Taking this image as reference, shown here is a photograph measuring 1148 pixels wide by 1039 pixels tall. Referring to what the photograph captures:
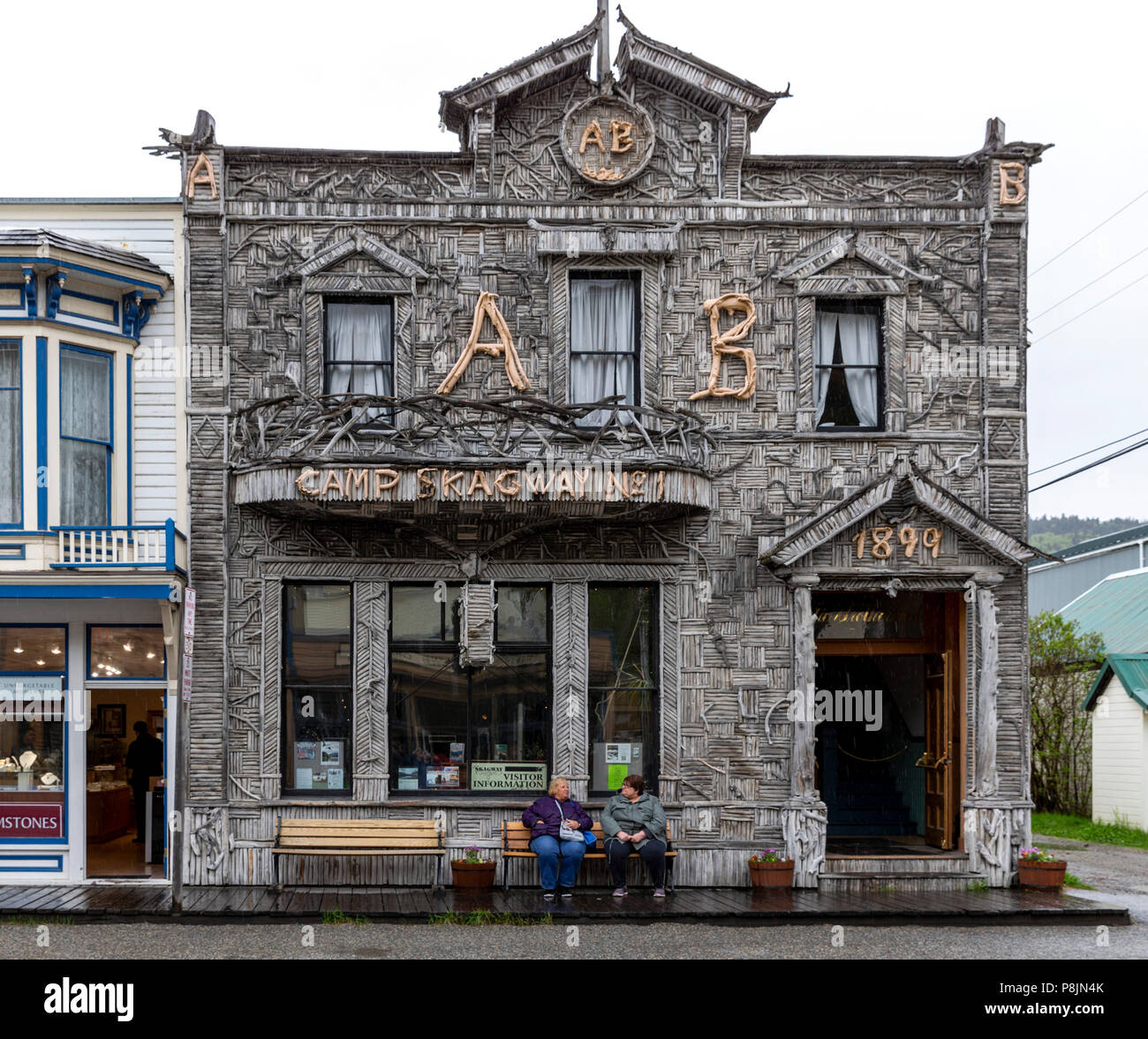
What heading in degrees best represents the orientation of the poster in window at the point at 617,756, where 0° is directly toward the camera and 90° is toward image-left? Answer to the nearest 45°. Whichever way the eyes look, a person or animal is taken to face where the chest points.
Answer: approximately 0°

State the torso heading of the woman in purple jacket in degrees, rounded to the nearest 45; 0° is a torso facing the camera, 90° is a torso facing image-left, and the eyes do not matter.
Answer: approximately 0°

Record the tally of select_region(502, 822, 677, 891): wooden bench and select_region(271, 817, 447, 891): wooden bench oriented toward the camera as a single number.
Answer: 2

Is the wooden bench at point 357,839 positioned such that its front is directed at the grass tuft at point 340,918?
yes

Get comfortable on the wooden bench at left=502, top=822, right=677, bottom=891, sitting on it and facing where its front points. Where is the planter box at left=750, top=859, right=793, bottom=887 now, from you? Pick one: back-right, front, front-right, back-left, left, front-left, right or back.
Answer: left

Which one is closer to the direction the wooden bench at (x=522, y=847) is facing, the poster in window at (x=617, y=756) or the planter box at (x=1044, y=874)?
the planter box

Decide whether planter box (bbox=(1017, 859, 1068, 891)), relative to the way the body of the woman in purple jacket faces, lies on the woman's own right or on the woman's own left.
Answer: on the woman's own left

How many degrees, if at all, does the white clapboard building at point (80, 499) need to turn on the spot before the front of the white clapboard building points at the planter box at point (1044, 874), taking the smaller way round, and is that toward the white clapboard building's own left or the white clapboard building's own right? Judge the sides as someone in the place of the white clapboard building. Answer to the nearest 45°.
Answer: approximately 90° to the white clapboard building's own left
